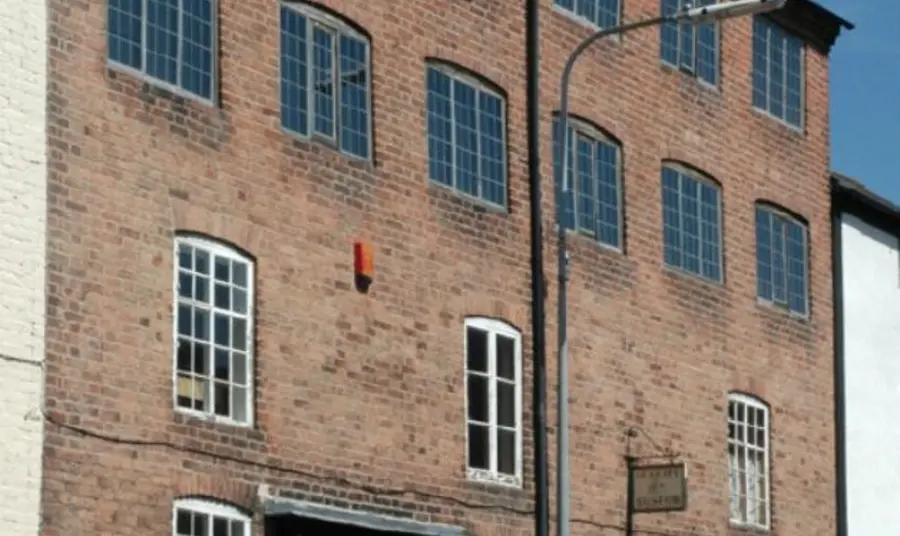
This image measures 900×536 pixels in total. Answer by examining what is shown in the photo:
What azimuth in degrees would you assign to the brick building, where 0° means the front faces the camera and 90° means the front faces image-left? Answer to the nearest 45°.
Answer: approximately 315°
